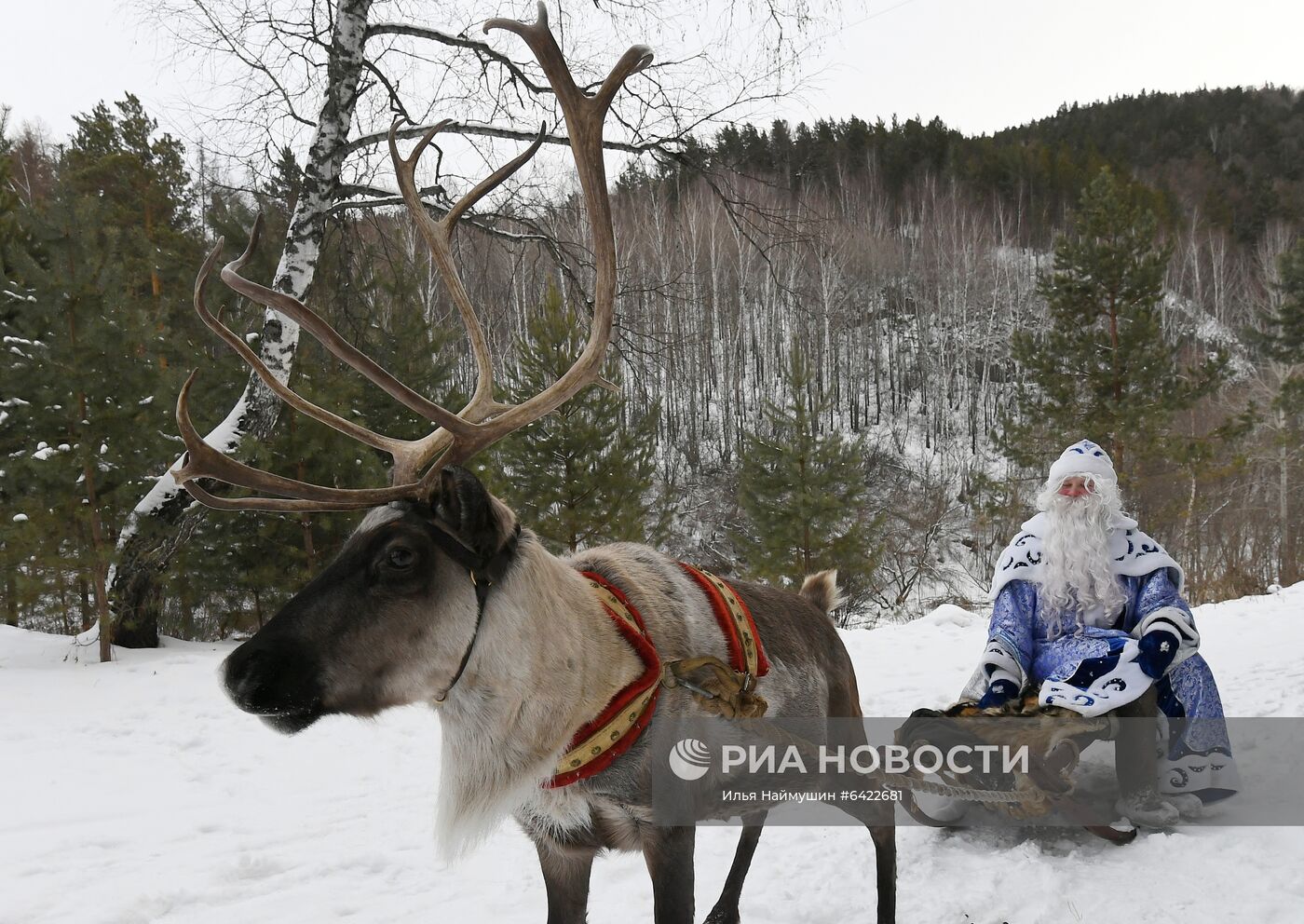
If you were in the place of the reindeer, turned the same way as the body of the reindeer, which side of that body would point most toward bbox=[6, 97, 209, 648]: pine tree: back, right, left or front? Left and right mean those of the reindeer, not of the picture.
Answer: right

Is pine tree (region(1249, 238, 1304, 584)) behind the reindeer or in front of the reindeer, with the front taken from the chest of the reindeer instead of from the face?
behind

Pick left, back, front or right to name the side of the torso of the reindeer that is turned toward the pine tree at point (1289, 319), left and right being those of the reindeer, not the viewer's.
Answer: back

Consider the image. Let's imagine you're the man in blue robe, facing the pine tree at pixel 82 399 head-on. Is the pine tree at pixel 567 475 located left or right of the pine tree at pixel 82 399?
right

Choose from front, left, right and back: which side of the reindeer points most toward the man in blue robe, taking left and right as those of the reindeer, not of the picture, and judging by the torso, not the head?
back

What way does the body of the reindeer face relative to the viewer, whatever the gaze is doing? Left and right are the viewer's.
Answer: facing the viewer and to the left of the viewer
